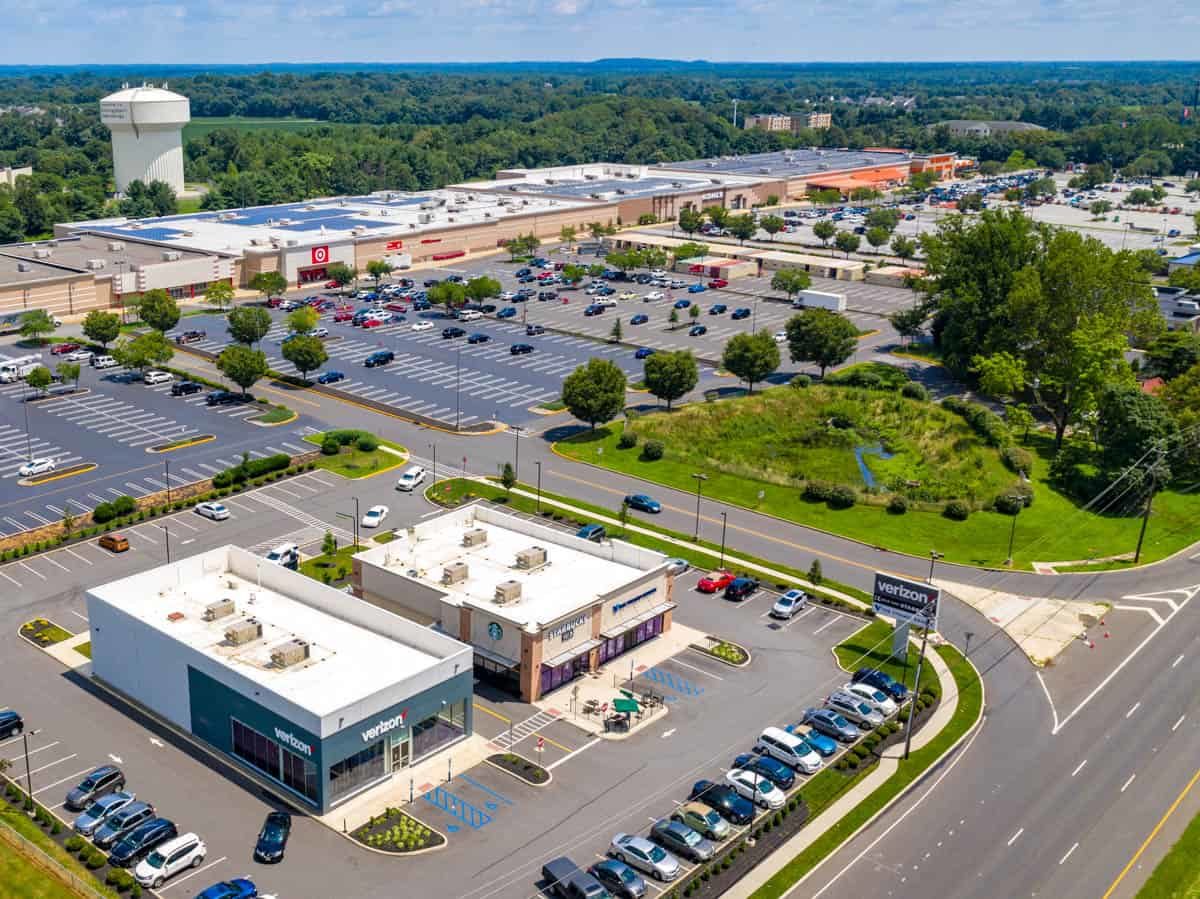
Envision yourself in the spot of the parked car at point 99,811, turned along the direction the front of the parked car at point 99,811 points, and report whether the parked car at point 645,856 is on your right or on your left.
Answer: on your left

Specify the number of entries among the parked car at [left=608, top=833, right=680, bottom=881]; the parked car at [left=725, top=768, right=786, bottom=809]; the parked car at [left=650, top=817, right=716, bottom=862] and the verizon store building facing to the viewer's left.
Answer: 0

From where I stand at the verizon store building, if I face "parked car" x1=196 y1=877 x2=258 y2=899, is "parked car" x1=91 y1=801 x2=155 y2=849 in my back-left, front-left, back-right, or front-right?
front-right

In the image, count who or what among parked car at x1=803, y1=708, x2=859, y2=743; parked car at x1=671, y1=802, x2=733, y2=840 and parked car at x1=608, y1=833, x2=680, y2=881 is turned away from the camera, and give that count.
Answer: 0

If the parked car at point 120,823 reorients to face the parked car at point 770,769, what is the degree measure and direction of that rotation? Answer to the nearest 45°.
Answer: approximately 135° to its left

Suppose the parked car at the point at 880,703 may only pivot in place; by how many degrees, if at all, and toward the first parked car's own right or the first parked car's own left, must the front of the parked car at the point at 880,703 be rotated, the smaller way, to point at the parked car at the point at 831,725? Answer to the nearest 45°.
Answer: approximately 90° to the first parked car's own right

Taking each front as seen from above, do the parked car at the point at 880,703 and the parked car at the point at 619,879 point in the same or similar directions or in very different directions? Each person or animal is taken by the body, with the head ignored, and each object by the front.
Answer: same or similar directions

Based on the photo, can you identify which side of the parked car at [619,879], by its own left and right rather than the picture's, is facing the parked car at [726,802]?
left

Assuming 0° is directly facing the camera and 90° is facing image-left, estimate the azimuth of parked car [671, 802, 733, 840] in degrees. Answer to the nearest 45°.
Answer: approximately 315°

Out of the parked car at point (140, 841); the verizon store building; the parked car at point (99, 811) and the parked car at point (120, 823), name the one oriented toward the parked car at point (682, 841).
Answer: the verizon store building

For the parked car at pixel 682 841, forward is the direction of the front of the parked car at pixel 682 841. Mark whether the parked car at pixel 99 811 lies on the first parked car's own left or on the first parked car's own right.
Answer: on the first parked car's own right

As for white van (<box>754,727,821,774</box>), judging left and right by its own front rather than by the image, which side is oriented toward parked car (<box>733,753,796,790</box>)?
right

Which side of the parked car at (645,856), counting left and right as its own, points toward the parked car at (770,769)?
left

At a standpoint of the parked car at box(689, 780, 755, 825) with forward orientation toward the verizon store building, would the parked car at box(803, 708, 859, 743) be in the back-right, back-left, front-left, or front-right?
back-right

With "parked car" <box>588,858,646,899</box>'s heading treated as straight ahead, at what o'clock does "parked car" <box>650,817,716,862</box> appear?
"parked car" <box>650,817,716,862</box> is roughly at 9 o'clock from "parked car" <box>588,858,646,899</box>.

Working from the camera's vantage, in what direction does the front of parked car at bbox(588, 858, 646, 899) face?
facing the viewer and to the right of the viewer

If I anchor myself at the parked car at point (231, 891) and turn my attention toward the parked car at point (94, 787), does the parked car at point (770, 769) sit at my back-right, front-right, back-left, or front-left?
back-right
